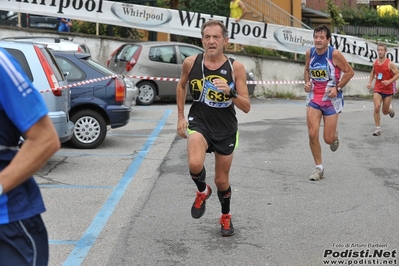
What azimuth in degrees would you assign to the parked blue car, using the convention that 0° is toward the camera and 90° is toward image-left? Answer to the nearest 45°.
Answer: approximately 90°

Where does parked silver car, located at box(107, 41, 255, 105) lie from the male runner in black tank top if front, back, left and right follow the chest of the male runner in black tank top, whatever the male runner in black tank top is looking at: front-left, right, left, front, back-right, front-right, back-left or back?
back

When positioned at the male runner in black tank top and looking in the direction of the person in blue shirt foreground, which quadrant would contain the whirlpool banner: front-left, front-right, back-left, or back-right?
back-right

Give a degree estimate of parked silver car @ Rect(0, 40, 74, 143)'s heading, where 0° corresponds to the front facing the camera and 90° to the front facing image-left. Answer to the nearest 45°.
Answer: approximately 90°
